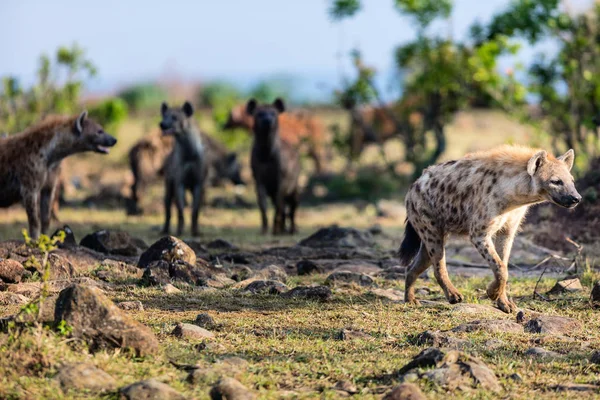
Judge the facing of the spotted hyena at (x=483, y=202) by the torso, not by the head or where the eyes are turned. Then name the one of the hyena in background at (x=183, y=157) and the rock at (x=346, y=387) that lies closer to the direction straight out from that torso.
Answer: the rock

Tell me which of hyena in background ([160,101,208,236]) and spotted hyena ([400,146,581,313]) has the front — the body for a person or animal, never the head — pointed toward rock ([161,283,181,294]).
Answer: the hyena in background

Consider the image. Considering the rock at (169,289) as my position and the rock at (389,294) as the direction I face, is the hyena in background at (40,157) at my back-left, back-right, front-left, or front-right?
back-left

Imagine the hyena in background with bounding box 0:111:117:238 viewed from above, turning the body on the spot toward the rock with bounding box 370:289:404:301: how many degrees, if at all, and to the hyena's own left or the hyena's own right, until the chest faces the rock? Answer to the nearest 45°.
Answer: approximately 45° to the hyena's own right

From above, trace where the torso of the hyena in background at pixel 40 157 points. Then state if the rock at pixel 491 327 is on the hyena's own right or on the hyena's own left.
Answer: on the hyena's own right

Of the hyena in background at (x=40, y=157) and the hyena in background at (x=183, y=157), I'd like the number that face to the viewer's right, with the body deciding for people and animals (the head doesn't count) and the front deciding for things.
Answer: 1

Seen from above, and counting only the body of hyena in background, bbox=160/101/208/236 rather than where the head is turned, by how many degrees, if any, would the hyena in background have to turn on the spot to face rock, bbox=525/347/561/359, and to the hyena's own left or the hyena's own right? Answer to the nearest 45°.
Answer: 0° — it already faces it

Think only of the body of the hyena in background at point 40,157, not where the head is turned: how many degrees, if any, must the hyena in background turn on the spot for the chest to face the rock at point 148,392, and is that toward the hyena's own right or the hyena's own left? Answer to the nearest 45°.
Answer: approximately 90° to the hyena's own right

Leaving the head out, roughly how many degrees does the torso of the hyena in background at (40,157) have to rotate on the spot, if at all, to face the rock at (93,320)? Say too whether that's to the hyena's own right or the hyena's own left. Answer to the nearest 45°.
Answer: approximately 90° to the hyena's own right

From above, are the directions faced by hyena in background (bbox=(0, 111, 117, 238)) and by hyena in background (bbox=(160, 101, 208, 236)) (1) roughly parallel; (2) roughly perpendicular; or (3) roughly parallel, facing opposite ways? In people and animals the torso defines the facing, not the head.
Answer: roughly perpendicular

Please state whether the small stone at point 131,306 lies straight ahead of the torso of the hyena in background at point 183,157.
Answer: yes

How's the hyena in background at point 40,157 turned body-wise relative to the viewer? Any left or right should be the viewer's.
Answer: facing to the right of the viewer
